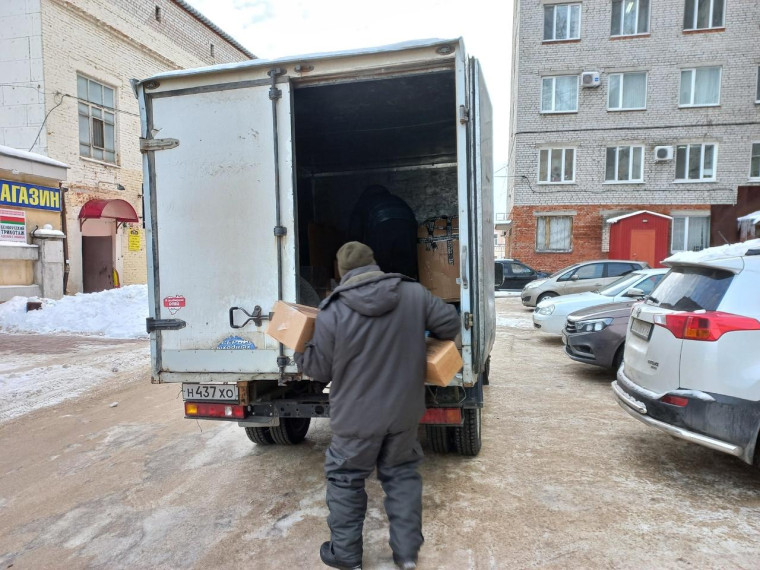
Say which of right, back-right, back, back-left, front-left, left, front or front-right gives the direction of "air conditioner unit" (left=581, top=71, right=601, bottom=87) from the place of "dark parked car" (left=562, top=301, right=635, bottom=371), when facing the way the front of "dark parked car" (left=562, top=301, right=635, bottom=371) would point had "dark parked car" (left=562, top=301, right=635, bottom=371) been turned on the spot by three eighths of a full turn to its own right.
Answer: front

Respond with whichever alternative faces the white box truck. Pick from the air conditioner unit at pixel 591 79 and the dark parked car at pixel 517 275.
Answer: the air conditioner unit

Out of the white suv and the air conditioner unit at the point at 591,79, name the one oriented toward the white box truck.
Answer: the air conditioner unit

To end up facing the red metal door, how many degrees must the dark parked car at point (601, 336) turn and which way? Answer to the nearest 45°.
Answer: approximately 135° to its right

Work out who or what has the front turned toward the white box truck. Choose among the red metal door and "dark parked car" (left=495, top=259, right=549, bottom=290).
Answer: the red metal door

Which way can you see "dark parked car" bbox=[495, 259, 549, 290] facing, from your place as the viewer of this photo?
facing to the right of the viewer

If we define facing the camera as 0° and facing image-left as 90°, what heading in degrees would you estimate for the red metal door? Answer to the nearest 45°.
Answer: approximately 0°

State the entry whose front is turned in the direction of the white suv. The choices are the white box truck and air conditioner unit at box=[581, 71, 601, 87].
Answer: the air conditioner unit

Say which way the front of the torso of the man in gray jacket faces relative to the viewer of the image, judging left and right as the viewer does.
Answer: facing away from the viewer

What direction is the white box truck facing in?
away from the camera

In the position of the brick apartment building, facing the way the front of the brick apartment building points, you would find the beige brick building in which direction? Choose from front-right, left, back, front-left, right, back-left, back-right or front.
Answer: front-right

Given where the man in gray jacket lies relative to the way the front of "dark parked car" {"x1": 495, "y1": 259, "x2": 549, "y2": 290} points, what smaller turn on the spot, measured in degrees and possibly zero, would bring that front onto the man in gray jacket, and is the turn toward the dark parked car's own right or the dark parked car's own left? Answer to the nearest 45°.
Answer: approximately 90° to the dark parked car's own right
